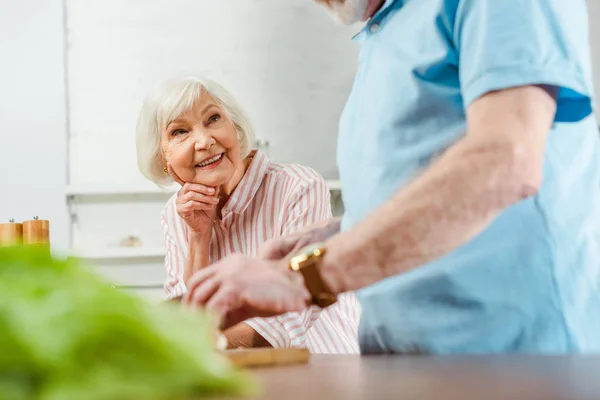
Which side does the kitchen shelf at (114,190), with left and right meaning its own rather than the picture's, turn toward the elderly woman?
front

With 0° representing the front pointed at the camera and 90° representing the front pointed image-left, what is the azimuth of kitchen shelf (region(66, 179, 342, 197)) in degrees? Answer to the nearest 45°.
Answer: approximately 0°

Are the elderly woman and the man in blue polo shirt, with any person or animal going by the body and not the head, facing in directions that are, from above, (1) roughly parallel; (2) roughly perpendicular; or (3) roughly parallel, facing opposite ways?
roughly perpendicular

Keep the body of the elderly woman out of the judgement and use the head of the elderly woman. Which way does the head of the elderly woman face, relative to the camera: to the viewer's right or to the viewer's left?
to the viewer's right

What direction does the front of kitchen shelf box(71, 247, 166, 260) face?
toward the camera

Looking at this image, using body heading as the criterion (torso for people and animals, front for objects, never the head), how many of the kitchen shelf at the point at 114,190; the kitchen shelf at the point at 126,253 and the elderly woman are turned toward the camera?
3

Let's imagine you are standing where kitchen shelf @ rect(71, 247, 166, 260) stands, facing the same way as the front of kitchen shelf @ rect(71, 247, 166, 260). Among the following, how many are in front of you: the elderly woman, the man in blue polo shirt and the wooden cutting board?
3

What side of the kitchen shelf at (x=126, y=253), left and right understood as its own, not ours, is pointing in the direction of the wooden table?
front

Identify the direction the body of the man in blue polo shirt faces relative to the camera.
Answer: to the viewer's left

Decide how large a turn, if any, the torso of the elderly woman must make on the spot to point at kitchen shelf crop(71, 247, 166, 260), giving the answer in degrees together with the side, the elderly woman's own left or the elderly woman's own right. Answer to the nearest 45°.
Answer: approximately 135° to the elderly woman's own right

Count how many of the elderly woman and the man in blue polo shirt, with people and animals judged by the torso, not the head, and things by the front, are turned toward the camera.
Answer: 1

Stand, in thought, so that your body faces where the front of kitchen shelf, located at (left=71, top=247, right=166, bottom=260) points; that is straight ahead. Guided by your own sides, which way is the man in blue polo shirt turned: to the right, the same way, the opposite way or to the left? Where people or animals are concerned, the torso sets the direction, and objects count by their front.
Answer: to the right

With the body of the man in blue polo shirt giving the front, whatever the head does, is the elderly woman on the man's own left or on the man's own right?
on the man's own right

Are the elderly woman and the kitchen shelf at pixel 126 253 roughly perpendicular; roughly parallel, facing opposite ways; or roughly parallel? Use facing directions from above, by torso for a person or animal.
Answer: roughly parallel

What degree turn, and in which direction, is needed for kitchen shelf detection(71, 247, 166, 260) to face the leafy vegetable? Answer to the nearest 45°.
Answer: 0° — it already faces it
